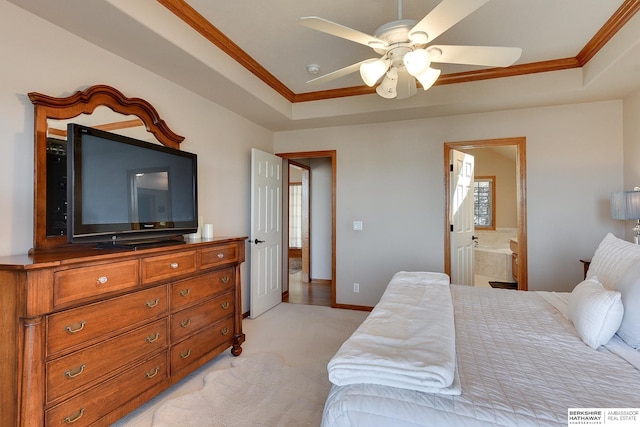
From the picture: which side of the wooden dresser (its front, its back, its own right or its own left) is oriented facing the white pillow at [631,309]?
front

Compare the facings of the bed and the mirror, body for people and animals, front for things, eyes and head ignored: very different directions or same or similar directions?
very different directions

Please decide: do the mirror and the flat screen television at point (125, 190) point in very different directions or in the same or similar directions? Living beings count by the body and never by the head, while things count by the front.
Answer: same or similar directions

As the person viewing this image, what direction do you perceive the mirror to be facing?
facing the viewer and to the right of the viewer

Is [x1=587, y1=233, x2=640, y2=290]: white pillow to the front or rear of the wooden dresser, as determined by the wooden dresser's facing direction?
to the front

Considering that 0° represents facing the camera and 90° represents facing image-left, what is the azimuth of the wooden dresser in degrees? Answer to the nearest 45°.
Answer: approximately 315°

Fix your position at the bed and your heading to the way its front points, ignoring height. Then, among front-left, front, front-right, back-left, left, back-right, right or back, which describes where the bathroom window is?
right

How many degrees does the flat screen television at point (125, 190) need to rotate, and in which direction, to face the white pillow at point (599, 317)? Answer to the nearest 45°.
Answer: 0° — it already faces it

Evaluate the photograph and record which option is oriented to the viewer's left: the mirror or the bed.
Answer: the bed

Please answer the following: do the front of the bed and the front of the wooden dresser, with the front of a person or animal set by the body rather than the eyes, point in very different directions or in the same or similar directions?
very different directions

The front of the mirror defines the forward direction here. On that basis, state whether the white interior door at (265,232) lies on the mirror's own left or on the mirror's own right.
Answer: on the mirror's own left

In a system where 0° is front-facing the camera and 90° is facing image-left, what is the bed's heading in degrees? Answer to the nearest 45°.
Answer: approximately 90°

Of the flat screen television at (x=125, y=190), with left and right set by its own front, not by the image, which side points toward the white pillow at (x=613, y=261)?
front

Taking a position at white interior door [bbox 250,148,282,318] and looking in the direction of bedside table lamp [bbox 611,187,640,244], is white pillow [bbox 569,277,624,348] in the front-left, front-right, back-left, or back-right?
front-right

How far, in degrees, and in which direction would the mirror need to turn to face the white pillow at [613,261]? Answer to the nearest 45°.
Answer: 0° — it already faces it

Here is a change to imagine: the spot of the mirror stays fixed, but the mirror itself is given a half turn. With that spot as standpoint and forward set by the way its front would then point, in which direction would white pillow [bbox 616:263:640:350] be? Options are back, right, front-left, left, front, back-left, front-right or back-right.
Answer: back
